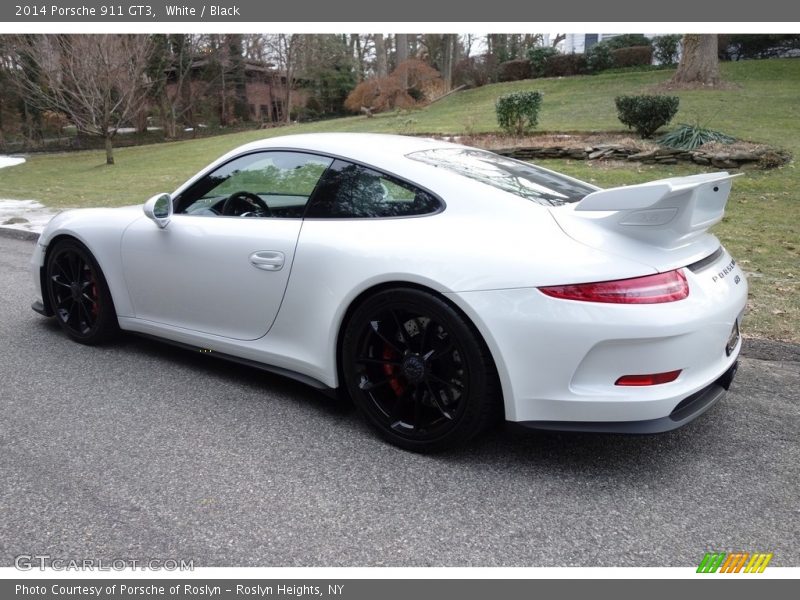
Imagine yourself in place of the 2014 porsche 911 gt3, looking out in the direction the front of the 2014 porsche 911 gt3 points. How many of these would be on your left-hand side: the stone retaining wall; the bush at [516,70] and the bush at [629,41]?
0

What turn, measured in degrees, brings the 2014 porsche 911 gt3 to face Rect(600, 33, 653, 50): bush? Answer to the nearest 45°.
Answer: approximately 45° to its right

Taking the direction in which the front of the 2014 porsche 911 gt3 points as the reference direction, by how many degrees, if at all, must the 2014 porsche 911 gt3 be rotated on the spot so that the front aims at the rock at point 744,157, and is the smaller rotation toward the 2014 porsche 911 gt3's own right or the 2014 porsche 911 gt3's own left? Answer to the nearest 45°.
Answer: approximately 90° to the 2014 porsche 911 gt3's own right

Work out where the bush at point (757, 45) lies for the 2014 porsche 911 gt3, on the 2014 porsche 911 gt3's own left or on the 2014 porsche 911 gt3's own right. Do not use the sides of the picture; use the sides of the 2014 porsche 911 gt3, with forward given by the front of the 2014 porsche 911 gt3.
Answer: on the 2014 porsche 911 gt3's own right

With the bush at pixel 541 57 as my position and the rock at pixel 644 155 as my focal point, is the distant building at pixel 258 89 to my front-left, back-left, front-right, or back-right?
back-right

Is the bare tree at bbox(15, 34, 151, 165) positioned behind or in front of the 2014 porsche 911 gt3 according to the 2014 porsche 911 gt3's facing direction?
in front

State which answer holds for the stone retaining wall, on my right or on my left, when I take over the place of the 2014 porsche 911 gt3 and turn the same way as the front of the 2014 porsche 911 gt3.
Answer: on my right

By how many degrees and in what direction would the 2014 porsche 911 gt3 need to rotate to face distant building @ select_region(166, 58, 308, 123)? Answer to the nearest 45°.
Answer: approximately 45° to its right

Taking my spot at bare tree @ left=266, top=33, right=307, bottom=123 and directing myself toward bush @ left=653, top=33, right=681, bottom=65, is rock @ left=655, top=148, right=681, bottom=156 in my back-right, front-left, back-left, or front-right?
front-right

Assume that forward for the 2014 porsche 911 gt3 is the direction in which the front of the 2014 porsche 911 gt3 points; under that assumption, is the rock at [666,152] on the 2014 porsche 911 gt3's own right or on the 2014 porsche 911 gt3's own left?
on the 2014 porsche 911 gt3's own right

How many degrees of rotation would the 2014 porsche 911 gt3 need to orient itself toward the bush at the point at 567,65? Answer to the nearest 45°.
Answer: approximately 45° to its right

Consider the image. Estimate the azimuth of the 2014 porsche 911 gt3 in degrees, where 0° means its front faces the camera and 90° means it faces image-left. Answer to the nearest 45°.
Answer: approximately 135°
